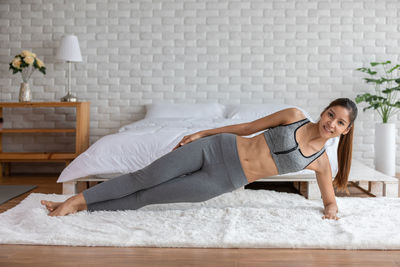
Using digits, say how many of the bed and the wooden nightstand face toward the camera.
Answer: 2

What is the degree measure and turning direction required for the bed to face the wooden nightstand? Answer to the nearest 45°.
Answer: approximately 135° to its right

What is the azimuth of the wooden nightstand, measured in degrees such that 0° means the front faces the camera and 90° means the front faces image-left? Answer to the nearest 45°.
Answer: approximately 0°

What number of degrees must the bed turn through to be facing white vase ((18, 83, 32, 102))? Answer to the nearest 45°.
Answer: approximately 135° to its right

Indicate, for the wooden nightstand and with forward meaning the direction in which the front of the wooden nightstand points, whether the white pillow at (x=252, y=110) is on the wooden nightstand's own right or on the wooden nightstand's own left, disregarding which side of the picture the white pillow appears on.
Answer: on the wooden nightstand's own left

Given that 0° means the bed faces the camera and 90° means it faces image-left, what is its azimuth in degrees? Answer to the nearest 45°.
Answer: approximately 0°

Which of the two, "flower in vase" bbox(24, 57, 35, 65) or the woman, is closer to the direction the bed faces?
the woman
